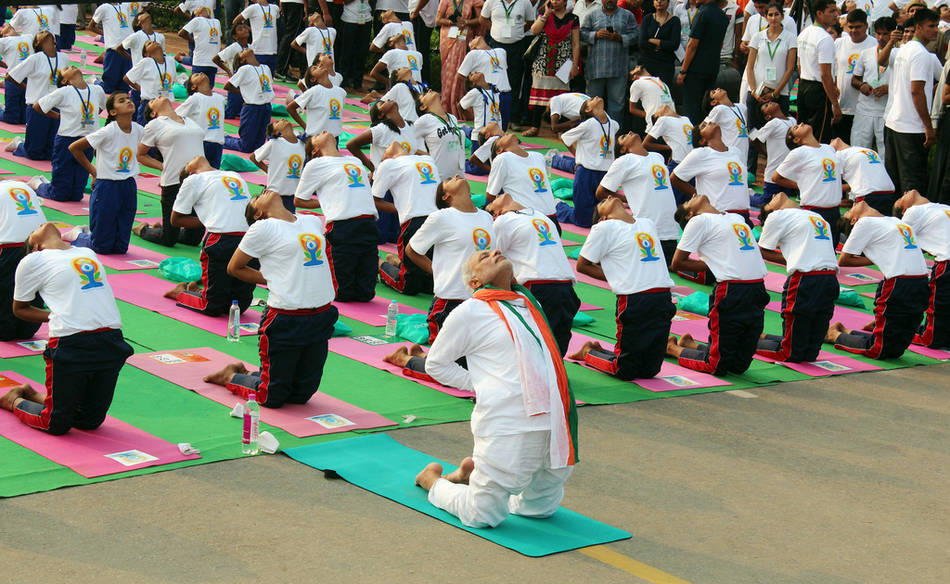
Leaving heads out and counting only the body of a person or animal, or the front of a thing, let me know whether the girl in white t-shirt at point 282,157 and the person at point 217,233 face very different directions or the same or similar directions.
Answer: same or similar directions

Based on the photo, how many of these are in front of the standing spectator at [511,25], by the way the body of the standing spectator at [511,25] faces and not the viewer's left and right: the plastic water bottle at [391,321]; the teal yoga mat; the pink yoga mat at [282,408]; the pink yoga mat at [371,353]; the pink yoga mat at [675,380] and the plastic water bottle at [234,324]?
6

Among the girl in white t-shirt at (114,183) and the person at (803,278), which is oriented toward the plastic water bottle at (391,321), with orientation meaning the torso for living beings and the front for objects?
the girl in white t-shirt

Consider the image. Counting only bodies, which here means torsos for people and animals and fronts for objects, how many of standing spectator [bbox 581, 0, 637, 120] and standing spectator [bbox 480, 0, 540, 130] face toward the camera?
2

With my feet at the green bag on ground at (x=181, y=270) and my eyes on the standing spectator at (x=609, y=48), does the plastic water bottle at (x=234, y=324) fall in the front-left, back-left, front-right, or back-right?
back-right

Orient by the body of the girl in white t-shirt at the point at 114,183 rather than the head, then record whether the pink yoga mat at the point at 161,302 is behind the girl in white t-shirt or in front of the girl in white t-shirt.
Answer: in front

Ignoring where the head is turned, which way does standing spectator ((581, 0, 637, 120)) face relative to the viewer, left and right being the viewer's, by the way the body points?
facing the viewer

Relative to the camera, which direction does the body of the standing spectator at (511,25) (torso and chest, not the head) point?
toward the camera

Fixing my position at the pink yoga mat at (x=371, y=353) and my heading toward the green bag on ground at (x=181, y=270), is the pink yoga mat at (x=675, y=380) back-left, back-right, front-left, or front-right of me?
back-right
